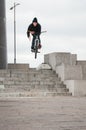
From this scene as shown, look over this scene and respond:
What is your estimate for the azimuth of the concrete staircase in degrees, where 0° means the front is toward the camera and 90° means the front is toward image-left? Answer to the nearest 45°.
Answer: approximately 0°

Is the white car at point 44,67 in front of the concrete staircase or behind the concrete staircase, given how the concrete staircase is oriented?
behind

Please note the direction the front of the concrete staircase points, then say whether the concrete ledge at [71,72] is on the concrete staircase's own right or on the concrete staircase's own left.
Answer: on the concrete staircase's own left

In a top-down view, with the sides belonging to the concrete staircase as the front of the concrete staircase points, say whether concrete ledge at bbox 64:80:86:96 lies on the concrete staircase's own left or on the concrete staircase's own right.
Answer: on the concrete staircase's own left

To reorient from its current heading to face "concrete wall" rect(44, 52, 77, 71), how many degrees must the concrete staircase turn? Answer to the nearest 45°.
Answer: approximately 135° to its left
